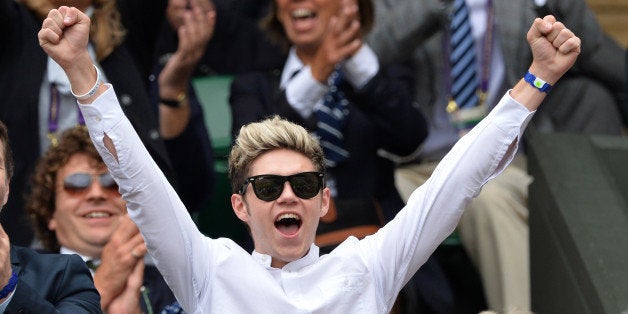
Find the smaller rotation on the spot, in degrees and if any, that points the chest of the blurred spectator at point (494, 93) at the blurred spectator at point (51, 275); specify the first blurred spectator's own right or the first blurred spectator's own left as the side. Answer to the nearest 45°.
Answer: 0° — they already face them

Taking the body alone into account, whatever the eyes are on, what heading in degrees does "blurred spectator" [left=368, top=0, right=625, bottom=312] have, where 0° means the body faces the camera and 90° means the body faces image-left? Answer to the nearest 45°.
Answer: approximately 45°

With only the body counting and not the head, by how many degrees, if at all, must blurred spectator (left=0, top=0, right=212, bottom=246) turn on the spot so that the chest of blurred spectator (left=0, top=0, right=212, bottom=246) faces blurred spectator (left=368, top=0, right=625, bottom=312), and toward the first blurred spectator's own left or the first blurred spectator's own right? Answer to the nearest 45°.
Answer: approximately 90° to the first blurred spectator's own left

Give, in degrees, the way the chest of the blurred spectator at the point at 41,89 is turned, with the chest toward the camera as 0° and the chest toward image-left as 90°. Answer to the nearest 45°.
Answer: approximately 0°

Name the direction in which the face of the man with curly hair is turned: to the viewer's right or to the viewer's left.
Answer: to the viewer's right
